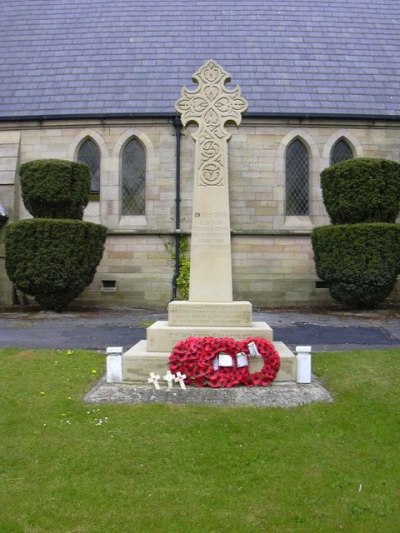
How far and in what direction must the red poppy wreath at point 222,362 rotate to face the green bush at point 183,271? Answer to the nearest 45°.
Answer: approximately 180°

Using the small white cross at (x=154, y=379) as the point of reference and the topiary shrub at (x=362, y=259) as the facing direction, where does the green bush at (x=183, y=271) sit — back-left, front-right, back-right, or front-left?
front-left

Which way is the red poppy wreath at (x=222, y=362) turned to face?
toward the camera

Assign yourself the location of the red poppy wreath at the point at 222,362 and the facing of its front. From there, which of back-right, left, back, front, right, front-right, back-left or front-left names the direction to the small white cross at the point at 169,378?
right

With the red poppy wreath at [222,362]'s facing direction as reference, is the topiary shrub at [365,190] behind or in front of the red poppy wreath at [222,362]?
behind

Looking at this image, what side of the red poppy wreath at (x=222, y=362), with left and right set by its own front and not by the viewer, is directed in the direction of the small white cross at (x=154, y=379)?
right

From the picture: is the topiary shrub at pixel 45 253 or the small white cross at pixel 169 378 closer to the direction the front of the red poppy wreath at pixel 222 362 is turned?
the small white cross

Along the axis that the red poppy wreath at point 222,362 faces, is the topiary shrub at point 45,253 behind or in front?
behind

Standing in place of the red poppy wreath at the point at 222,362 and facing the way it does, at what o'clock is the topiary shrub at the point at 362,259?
The topiary shrub is roughly at 7 o'clock from the red poppy wreath.

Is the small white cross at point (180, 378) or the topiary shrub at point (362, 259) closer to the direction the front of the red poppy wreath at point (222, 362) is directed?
the small white cross

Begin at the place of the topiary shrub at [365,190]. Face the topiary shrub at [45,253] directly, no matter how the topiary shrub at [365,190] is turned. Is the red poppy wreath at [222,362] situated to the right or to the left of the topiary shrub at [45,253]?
left
